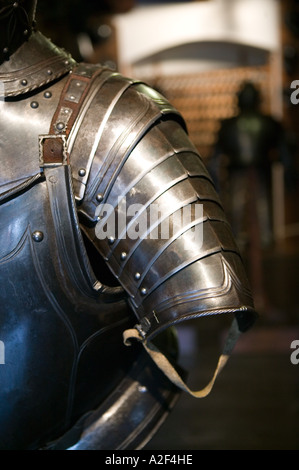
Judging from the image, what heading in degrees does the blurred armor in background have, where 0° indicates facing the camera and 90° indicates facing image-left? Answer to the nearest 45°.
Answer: approximately 0°

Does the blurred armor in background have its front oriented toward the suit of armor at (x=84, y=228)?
yes
